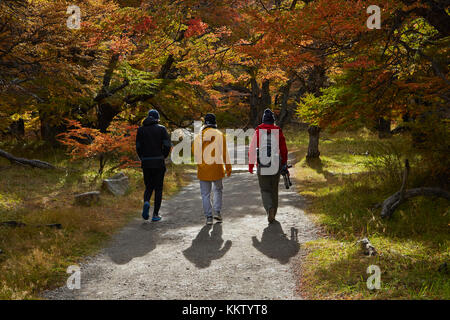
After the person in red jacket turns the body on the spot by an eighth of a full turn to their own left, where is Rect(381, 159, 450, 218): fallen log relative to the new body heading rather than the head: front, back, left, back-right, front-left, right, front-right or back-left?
back-right

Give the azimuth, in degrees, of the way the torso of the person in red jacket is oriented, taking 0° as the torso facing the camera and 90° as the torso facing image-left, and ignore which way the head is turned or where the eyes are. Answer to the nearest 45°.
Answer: approximately 180°

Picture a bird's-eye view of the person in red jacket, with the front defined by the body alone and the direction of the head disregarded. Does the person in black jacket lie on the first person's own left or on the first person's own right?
on the first person's own left

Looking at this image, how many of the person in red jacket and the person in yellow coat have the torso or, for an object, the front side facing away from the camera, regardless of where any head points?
2

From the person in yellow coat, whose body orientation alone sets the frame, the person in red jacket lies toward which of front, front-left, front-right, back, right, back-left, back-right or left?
right

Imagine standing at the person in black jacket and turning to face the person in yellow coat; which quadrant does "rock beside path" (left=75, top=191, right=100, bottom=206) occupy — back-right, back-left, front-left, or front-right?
back-left

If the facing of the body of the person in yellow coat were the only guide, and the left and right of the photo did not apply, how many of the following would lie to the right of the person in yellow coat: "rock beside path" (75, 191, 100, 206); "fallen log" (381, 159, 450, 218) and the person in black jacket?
1

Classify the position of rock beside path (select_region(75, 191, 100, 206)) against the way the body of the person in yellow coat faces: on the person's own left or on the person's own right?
on the person's own left

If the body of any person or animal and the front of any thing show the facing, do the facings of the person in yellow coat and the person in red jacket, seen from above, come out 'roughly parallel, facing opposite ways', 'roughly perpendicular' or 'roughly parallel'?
roughly parallel

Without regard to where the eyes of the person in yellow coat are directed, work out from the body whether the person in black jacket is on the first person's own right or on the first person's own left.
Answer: on the first person's own left

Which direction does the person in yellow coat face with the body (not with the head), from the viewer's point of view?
away from the camera
